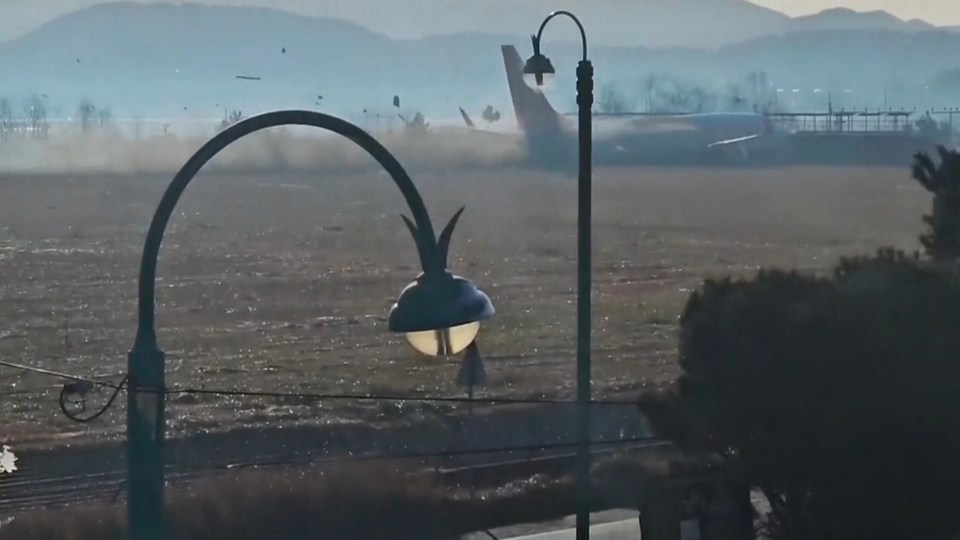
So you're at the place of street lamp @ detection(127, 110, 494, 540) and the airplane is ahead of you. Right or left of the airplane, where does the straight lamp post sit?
right

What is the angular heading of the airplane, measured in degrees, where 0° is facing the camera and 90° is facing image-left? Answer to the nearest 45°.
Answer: approximately 270°

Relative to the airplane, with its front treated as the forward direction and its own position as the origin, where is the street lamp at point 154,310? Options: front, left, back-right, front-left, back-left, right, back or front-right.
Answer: right

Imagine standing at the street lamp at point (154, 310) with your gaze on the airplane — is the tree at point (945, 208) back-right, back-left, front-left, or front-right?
front-right

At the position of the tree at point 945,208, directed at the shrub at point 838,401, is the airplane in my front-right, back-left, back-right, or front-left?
back-right

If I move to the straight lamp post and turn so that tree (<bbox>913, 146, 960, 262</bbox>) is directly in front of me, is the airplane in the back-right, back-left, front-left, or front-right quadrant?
front-left

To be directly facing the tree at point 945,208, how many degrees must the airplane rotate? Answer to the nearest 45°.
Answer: approximately 90° to its right

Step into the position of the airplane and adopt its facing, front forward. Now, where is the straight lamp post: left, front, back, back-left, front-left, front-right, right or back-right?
right

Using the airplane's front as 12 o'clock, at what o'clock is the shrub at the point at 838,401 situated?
The shrub is roughly at 3 o'clock from the airplane.

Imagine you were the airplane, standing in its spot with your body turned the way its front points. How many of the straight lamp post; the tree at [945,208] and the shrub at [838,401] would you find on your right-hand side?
3
